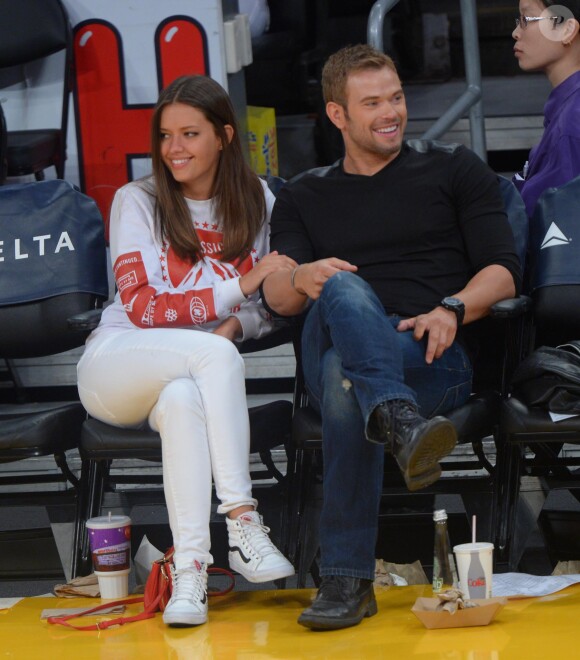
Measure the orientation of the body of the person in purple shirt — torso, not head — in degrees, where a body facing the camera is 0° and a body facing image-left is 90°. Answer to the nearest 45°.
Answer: approximately 90°

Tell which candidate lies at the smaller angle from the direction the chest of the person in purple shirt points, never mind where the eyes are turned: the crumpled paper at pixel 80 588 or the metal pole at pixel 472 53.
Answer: the crumpled paper

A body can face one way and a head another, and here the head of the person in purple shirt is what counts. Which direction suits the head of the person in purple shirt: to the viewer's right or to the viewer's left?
to the viewer's left

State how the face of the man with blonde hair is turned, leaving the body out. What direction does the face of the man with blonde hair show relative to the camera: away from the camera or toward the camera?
toward the camera

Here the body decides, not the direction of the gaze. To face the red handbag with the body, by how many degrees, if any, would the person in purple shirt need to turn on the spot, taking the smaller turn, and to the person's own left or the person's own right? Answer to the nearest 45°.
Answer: approximately 45° to the person's own left

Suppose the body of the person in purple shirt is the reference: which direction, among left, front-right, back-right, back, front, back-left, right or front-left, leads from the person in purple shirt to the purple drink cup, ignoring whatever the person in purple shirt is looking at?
front-left

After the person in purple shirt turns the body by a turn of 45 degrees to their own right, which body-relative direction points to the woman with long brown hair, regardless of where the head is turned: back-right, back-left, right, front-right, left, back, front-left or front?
left

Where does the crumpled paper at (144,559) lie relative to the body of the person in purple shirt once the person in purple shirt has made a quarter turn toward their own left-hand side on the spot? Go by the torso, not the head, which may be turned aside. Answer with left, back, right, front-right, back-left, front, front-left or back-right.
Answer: front-right
